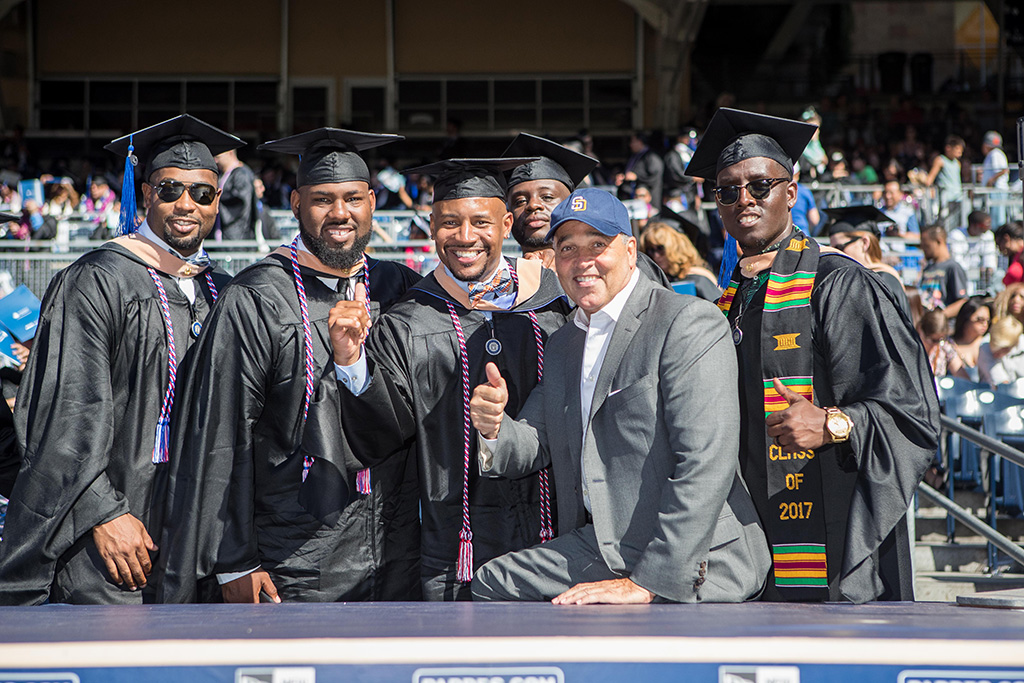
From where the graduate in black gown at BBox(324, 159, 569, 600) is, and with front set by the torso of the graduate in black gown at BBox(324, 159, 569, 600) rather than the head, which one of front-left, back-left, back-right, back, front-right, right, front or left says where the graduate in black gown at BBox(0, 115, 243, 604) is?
right

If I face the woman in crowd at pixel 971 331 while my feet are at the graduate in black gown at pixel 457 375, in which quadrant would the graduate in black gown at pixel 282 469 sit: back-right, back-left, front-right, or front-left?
back-left

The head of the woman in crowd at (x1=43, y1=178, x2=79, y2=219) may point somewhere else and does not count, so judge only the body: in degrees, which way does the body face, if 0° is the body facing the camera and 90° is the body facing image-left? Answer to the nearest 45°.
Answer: approximately 0°

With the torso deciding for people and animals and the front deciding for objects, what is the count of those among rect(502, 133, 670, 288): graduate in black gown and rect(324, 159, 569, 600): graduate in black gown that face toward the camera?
2
